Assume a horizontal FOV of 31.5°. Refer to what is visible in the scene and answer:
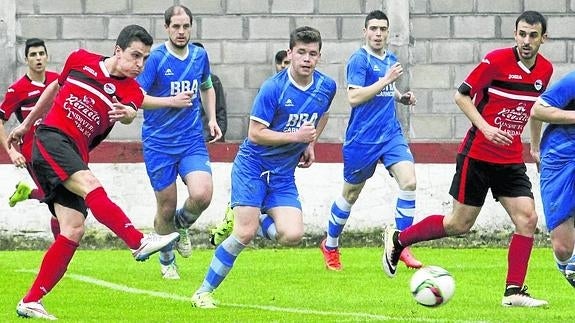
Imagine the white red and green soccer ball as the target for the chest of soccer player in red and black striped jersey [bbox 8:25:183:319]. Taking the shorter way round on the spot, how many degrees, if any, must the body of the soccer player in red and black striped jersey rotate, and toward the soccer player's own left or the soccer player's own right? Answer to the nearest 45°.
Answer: approximately 45° to the soccer player's own left

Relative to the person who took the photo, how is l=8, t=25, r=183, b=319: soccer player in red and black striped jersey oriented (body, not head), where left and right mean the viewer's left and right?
facing the viewer and to the right of the viewer

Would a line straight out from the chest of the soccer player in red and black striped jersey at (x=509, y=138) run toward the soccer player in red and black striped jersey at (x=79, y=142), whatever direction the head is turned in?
no

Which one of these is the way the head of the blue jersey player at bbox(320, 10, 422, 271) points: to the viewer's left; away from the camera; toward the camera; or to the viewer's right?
toward the camera

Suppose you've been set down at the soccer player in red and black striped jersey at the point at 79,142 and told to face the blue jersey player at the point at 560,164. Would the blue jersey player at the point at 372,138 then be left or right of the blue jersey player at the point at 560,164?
left

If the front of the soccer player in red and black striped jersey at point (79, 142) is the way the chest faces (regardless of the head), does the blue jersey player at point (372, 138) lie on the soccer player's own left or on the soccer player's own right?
on the soccer player's own left

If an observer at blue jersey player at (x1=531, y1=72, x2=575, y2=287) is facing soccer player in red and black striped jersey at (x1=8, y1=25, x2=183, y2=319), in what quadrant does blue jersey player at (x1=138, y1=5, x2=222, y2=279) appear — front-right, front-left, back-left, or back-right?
front-right

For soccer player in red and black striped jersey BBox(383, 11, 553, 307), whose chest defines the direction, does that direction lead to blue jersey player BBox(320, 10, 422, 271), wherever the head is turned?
no

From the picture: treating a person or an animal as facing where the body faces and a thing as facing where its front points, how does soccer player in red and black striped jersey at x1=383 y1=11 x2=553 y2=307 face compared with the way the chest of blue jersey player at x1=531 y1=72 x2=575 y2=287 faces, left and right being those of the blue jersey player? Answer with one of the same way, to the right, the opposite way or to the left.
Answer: the same way

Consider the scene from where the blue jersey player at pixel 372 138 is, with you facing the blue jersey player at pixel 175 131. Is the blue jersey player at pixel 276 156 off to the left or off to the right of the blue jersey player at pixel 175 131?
left
